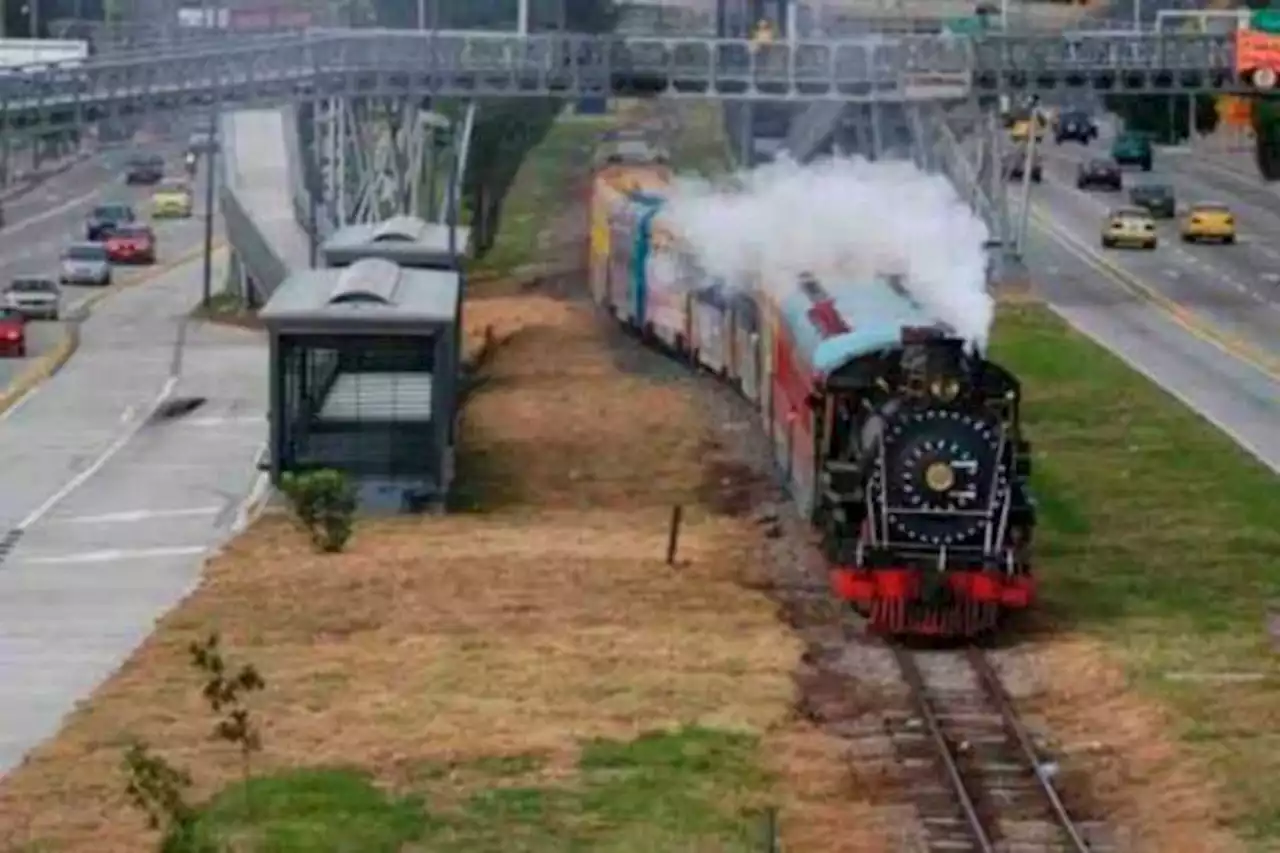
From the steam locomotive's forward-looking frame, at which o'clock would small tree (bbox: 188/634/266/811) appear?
The small tree is roughly at 1 o'clock from the steam locomotive.

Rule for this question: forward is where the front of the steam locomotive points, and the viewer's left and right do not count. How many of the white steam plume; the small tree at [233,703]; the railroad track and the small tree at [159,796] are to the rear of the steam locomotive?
1

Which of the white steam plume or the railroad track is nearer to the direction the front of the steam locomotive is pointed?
the railroad track

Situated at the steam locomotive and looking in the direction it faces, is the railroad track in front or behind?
in front

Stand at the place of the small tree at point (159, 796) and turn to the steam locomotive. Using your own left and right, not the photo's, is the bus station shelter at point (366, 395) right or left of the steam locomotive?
left

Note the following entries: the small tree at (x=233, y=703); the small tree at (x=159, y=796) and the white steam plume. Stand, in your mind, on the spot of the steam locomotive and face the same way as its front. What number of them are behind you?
1

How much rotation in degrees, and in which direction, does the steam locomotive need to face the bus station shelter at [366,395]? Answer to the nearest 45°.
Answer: approximately 135° to its right

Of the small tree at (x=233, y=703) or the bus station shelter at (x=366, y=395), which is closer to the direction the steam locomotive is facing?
the small tree

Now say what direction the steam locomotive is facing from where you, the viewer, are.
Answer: facing the viewer

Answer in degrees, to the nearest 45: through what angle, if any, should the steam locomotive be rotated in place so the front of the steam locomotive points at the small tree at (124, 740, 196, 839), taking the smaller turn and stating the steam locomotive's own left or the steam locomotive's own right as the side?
approximately 45° to the steam locomotive's own right

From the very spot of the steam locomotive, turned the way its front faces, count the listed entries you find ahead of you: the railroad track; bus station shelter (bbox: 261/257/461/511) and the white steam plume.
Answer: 1

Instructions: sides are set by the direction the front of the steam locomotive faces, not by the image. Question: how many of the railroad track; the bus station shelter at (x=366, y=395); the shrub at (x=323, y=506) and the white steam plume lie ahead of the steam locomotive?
1

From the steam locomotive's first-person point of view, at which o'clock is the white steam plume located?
The white steam plume is roughly at 6 o'clock from the steam locomotive.
